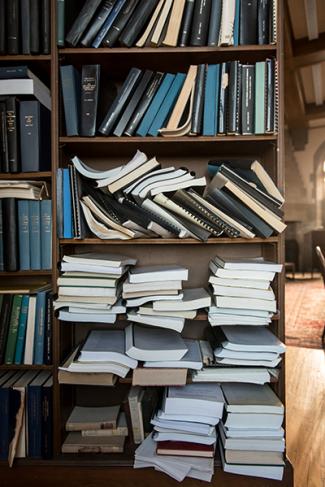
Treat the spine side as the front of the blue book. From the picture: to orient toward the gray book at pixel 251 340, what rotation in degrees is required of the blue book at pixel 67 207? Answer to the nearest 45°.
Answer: approximately 90° to its left

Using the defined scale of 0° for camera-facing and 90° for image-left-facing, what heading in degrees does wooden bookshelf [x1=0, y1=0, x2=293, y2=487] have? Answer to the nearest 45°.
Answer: approximately 0°

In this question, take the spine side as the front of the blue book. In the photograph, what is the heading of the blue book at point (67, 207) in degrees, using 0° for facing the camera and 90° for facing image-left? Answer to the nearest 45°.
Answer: approximately 0°
